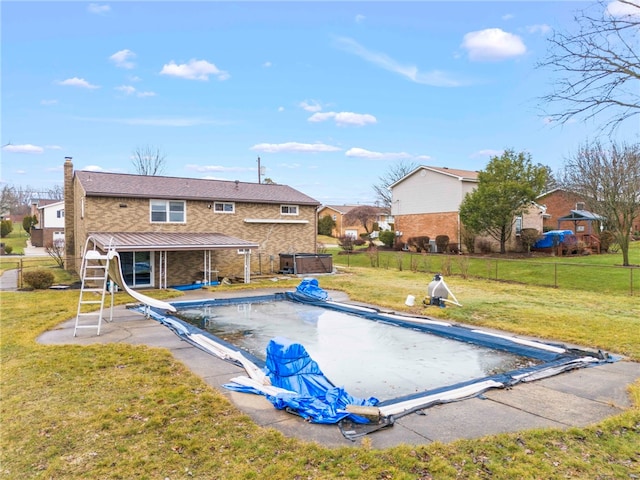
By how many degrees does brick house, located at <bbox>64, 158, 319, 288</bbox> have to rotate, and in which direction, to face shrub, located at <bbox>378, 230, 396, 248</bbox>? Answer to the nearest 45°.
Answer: approximately 45° to its right

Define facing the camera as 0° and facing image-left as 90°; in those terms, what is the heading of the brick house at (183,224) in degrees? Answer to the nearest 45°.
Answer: approximately 180°

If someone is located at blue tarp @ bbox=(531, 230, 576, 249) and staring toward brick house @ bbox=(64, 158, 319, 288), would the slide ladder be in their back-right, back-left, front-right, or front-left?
front-left

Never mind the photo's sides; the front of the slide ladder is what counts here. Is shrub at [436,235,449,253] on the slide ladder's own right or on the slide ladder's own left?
on the slide ladder's own left

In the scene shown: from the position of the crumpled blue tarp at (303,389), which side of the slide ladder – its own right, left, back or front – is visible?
front

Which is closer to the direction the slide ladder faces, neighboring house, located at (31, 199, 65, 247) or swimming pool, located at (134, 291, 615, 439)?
the swimming pool

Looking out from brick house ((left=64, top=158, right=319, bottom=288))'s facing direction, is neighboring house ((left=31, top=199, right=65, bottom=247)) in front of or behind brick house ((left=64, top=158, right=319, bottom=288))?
in front

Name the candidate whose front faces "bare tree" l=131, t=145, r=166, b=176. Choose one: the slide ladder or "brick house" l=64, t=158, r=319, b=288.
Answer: the brick house

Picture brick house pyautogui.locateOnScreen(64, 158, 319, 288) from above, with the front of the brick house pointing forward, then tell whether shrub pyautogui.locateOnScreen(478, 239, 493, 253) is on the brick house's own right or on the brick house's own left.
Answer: on the brick house's own right

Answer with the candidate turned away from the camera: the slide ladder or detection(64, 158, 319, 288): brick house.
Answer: the brick house

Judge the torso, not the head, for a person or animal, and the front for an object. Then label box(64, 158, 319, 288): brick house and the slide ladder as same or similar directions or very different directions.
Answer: very different directions

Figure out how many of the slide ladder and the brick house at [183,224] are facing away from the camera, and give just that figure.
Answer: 1
